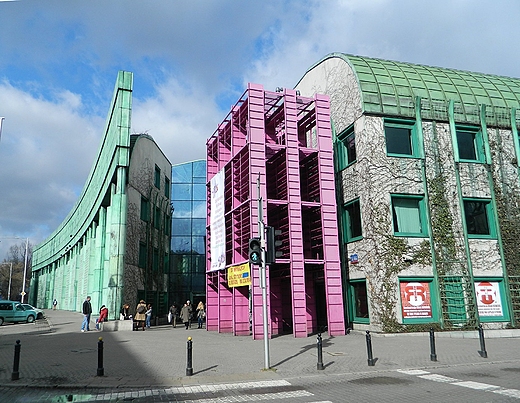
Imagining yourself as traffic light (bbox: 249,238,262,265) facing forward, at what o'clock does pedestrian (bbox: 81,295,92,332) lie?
The pedestrian is roughly at 5 o'clock from the traffic light.

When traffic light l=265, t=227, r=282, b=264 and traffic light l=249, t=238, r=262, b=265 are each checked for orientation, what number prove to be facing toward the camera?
1

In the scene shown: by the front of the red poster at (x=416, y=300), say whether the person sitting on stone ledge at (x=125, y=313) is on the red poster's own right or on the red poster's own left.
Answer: on the red poster's own right

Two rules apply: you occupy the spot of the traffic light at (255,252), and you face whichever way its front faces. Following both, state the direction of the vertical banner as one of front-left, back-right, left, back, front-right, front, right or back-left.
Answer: back

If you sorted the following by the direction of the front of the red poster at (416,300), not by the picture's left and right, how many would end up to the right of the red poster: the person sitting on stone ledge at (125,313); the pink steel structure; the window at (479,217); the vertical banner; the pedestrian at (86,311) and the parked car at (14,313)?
5
